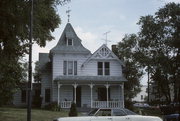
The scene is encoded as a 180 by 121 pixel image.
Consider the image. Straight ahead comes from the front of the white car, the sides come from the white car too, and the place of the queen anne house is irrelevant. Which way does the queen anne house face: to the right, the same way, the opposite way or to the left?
to the left

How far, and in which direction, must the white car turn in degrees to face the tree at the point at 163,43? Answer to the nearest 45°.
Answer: approximately 90° to its right

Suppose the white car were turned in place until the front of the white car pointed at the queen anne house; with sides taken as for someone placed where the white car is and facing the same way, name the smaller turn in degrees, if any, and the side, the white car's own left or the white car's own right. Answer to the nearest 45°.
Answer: approximately 90° to the white car's own right

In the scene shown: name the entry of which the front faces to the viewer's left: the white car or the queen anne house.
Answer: the white car

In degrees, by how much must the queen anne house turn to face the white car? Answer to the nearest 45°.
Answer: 0° — it already faces it

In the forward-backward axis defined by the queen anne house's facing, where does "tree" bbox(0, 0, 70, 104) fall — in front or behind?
in front

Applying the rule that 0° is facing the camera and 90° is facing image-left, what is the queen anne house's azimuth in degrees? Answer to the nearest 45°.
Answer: approximately 0°

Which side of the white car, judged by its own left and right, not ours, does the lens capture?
left

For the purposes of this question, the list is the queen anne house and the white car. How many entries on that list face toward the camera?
1
